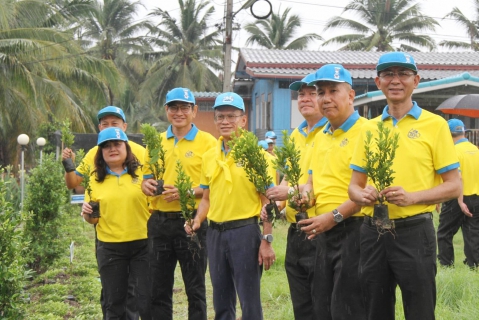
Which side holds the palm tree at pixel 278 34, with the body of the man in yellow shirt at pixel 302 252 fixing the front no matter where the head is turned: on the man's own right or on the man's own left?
on the man's own right

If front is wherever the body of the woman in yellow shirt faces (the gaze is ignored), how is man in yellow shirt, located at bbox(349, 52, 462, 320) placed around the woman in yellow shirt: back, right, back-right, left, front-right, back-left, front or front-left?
front-left

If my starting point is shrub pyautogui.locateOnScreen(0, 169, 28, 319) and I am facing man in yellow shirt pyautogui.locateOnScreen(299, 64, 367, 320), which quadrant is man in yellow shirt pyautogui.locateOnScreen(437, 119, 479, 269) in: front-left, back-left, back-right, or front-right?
front-left

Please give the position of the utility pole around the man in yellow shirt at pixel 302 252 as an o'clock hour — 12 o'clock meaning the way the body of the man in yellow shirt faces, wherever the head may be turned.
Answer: The utility pole is roughly at 4 o'clock from the man in yellow shirt.

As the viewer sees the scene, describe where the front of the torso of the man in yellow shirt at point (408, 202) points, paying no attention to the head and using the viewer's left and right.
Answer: facing the viewer

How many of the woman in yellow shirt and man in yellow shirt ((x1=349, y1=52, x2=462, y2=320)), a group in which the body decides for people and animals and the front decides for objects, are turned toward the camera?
2

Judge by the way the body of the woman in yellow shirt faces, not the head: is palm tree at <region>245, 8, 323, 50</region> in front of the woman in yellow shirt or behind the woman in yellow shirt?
behind

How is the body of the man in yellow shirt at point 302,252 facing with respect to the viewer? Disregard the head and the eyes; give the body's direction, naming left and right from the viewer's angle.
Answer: facing the viewer and to the left of the viewer

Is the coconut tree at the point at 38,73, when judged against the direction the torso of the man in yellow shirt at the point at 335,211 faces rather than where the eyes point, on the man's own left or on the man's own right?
on the man's own right

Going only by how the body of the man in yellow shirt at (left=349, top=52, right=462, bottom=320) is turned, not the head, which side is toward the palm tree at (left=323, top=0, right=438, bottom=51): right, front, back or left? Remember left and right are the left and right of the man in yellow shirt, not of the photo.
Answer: back

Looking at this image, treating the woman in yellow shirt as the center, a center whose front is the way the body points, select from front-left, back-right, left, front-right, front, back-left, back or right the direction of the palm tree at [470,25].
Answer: back-left

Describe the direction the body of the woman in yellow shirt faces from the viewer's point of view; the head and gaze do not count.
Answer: toward the camera
